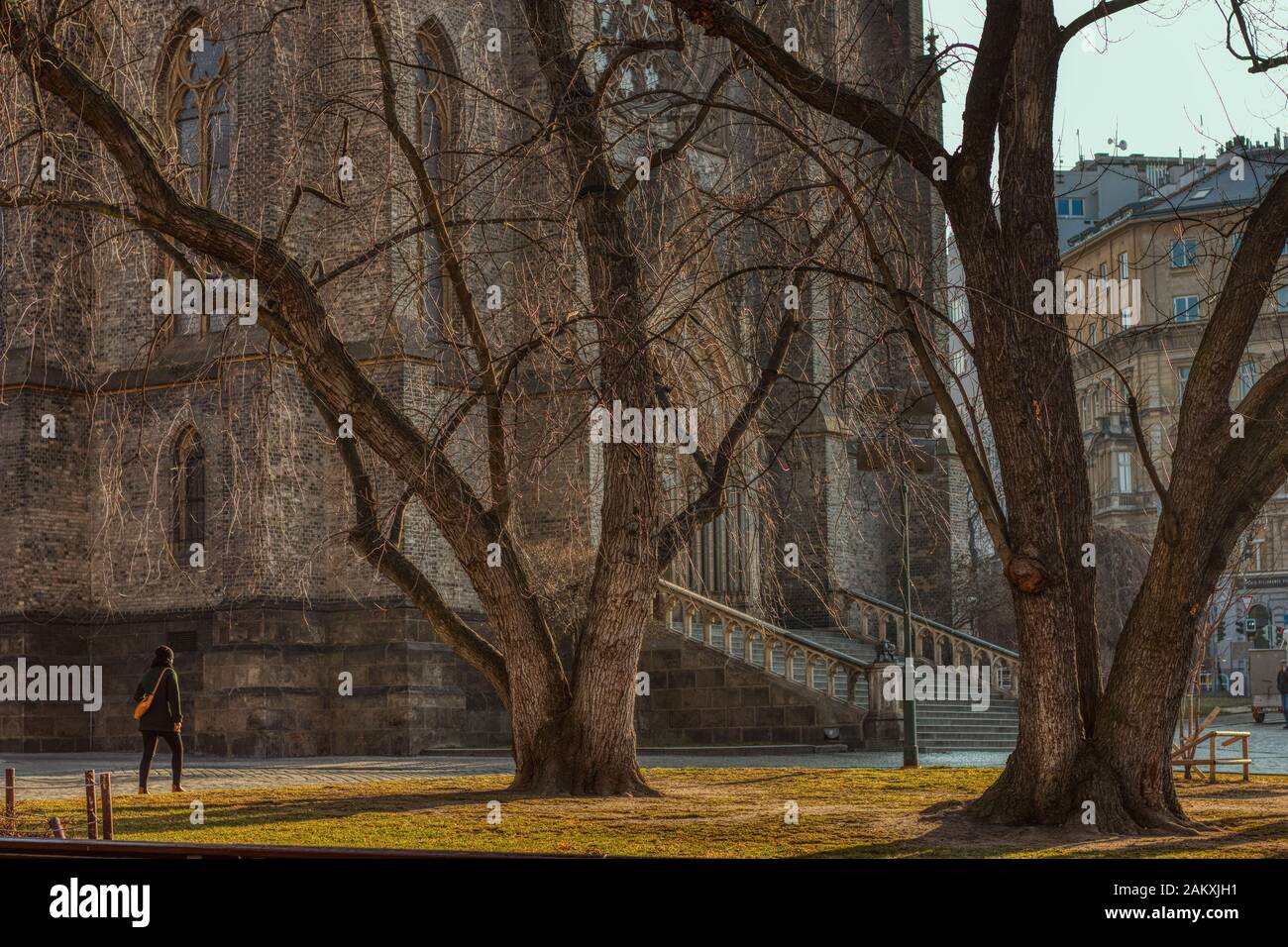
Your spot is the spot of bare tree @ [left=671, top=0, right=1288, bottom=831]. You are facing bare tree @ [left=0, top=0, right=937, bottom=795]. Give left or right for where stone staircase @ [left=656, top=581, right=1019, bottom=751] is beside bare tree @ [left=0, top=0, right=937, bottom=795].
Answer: right

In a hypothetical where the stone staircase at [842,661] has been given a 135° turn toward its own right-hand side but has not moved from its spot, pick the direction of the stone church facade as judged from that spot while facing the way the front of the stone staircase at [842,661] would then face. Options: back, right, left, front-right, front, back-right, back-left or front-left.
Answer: front

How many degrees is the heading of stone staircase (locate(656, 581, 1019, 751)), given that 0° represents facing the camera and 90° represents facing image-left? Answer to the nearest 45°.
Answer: approximately 315°

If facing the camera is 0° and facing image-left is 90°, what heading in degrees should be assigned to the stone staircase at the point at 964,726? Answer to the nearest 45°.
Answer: approximately 0°

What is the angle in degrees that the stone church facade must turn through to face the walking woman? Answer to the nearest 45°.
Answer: approximately 45° to its right
